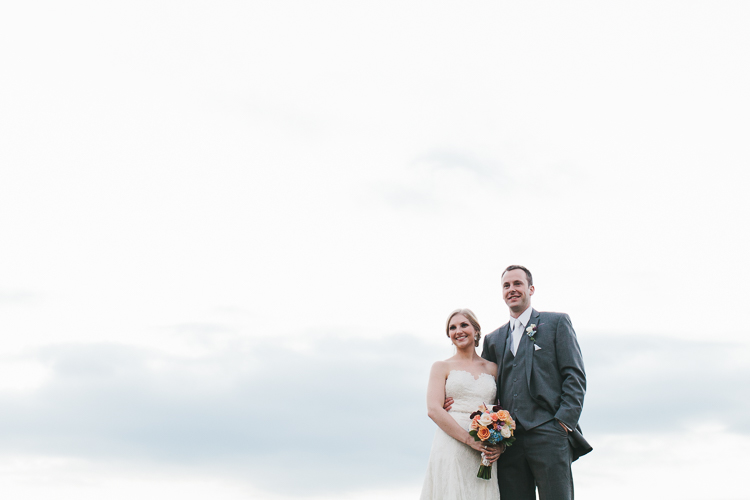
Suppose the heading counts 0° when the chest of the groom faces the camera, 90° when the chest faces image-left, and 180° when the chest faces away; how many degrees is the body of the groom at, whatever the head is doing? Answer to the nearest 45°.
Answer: approximately 45°

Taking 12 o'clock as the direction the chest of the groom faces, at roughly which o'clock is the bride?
The bride is roughly at 2 o'clock from the groom.
